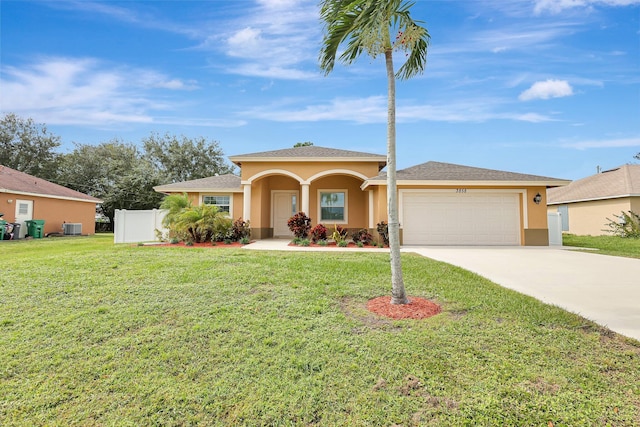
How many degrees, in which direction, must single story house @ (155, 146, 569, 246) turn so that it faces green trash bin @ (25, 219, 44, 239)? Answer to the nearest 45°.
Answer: approximately 90° to its right

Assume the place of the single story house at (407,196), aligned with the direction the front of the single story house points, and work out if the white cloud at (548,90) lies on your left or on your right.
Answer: on your left

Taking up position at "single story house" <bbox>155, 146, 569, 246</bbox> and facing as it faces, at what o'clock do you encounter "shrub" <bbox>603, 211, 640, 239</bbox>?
The shrub is roughly at 8 o'clock from the single story house.

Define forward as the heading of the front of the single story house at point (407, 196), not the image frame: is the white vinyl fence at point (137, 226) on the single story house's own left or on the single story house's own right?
on the single story house's own right

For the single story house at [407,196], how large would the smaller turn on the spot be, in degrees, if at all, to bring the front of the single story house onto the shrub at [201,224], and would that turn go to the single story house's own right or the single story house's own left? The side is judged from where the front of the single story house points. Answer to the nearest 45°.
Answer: approximately 90° to the single story house's own right

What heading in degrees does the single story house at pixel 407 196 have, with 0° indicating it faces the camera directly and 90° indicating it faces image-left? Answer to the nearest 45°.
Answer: approximately 0°

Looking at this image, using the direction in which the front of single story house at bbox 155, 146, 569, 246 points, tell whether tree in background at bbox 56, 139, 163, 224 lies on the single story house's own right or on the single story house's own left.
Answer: on the single story house's own right

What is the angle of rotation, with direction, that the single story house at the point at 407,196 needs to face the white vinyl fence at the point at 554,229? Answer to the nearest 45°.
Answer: approximately 90° to its left
